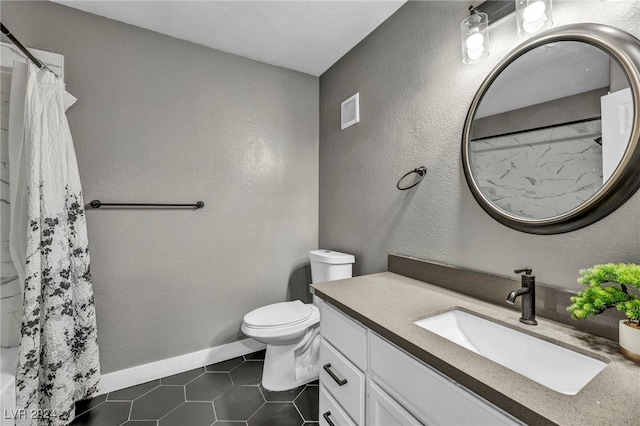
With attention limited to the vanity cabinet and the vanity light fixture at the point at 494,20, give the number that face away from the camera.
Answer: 0

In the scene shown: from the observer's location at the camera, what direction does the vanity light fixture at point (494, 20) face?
facing the viewer and to the left of the viewer

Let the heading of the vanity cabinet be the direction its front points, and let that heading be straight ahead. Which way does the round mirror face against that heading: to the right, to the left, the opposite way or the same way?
the same way

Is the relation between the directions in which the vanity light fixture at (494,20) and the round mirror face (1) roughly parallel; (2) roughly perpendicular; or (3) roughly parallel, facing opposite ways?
roughly parallel

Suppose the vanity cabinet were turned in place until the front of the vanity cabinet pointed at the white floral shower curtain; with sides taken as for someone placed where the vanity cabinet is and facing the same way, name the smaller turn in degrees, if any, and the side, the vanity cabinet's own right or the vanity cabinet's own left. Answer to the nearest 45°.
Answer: approximately 45° to the vanity cabinet's own right

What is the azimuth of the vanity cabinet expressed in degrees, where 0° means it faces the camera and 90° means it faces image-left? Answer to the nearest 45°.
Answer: approximately 45°

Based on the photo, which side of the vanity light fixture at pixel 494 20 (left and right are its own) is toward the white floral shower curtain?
front

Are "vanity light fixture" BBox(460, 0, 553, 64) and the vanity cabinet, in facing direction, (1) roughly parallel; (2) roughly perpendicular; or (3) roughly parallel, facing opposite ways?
roughly parallel
